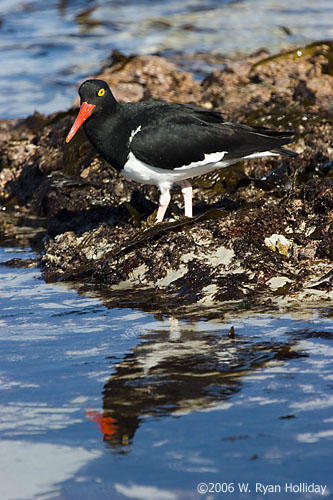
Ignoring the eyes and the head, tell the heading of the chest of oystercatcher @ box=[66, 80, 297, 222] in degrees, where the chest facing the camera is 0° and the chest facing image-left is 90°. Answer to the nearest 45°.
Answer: approximately 90°
